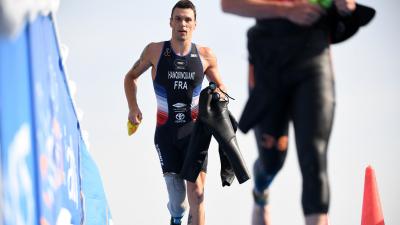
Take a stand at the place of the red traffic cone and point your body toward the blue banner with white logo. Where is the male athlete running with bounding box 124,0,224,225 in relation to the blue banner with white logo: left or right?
right

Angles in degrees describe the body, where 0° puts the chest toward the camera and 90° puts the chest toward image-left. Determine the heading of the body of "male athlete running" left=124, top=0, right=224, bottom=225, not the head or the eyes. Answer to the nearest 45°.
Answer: approximately 0°

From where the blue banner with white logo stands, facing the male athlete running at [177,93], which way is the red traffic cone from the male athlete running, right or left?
right

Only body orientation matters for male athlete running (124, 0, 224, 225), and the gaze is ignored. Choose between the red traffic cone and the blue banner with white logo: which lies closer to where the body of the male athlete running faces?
the blue banner with white logo
